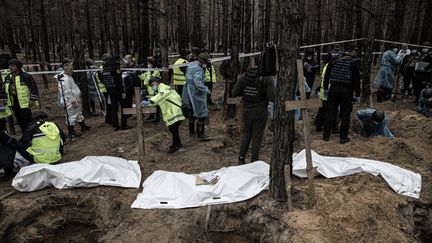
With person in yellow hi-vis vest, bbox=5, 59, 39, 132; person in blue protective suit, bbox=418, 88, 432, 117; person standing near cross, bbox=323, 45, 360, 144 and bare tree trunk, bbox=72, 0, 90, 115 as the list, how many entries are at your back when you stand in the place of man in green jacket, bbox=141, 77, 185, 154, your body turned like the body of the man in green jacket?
2

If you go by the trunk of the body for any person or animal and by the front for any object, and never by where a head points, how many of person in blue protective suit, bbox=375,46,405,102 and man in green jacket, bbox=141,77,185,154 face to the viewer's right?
1
